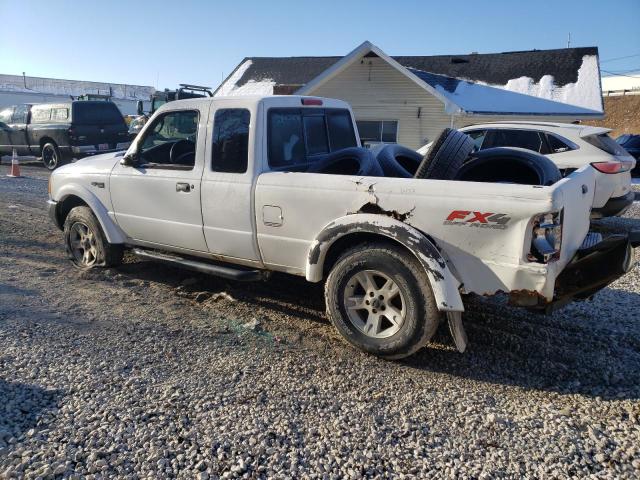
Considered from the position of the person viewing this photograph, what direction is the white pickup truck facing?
facing away from the viewer and to the left of the viewer

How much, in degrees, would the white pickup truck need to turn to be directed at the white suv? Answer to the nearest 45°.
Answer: approximately 90° to its right

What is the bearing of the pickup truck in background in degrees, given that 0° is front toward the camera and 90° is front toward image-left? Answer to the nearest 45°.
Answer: approximately 135°

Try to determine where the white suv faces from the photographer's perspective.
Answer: facing away from the viewer and to the left of the viewer

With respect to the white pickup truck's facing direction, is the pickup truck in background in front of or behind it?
in front

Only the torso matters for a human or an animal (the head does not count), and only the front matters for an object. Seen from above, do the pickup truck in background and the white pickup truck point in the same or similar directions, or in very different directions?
same or similar directions

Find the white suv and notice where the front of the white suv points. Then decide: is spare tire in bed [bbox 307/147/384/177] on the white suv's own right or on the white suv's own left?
on the white suv's own left

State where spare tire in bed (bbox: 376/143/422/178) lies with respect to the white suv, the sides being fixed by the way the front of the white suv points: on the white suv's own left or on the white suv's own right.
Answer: on the white suv's own left

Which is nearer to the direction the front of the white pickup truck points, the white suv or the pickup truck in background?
the pickup truck in background

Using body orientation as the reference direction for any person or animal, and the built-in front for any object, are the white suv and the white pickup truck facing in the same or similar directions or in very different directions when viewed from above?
same or similar directions

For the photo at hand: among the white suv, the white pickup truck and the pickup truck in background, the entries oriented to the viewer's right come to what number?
0

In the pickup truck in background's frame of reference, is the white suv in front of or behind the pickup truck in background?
behind
